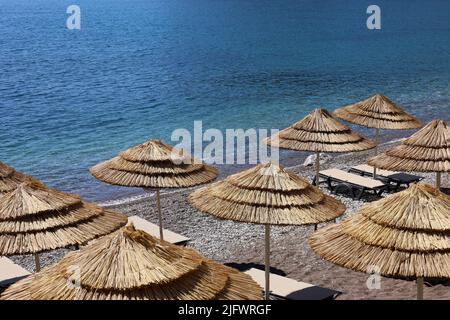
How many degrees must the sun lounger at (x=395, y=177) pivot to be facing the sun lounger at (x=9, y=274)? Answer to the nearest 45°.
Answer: approximately 90° to its left

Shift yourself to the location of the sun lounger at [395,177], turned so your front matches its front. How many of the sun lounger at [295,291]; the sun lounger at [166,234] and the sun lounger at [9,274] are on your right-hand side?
0

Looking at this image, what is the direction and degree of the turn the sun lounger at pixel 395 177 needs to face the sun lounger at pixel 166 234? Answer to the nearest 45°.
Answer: approximately 90° to its left

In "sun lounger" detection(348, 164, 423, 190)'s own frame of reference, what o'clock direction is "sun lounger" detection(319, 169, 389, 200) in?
"sun lounger" detection(319, 169, 389, 200) is roughly at 9 o'clock from "sun lounger" detection(348, 164, 423, 190).

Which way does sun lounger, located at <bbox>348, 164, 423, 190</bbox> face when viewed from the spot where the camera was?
facing away from the viewer and to the left of the viewer

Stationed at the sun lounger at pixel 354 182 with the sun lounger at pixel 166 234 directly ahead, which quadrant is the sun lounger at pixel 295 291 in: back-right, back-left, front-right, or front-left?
front-left

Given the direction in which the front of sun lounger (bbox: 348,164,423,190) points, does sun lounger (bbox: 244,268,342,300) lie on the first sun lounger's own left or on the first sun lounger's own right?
on the first sun lounger's own left
